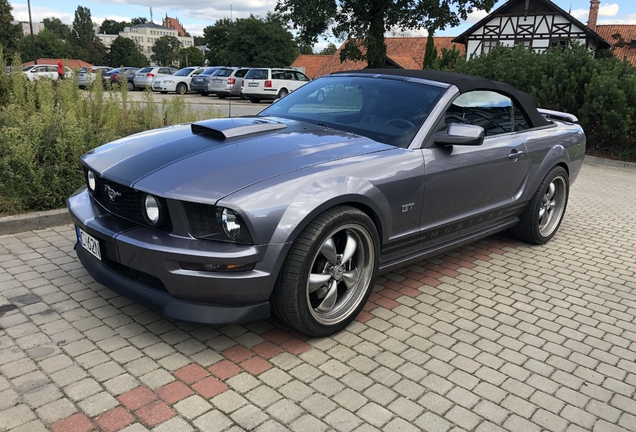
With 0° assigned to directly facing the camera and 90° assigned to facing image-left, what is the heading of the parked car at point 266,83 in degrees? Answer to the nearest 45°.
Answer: approximately 225°

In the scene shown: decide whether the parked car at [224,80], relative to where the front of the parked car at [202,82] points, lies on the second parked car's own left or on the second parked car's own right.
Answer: on the second parked car's own right

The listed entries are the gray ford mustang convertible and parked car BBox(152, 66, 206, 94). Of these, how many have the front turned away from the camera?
0

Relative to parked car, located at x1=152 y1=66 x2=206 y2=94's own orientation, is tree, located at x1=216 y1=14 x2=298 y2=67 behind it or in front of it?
behind

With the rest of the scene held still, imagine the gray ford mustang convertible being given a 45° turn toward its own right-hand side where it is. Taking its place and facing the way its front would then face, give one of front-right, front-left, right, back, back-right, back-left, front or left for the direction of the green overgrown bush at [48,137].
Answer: front-right

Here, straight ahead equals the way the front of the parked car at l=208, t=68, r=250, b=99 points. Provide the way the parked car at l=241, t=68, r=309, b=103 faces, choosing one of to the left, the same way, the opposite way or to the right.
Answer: the same way

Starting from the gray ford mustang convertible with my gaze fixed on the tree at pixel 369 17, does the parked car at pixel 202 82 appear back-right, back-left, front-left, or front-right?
front-left

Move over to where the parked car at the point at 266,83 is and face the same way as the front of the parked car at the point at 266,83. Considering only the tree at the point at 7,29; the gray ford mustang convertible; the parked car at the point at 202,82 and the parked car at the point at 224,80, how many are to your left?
3

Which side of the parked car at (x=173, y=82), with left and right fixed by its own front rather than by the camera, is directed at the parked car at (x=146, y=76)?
right

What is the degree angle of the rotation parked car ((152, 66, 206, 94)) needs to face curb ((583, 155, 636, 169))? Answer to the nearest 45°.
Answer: approximately 90° to its left

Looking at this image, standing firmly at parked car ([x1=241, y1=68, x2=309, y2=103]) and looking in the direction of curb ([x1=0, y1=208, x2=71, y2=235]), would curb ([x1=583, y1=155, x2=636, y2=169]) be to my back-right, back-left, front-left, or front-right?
front-left

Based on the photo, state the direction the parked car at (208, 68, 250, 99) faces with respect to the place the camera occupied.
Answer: facing away from the viewer and to the right of the viewer

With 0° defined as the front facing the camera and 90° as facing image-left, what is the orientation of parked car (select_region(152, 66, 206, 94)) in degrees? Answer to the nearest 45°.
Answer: approximately 45°
